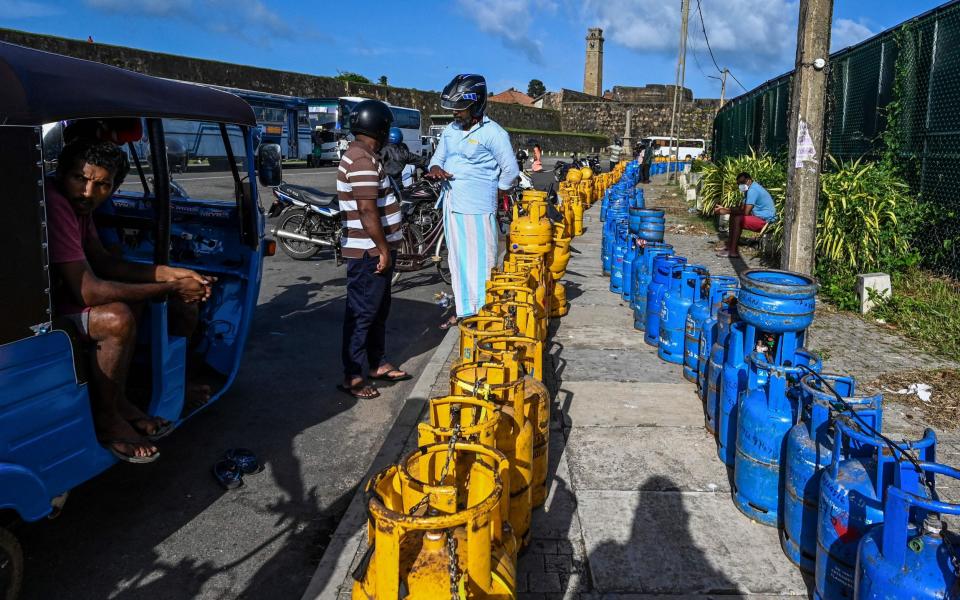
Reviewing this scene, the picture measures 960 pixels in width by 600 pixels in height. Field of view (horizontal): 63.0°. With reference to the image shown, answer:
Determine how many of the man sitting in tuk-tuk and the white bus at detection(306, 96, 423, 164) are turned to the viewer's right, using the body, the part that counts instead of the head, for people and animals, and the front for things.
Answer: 1

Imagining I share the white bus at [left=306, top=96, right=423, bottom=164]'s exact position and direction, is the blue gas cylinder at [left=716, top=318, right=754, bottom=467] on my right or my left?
on my left

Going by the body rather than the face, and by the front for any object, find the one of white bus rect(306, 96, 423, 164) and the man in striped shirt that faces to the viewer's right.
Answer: the man in striped shirt

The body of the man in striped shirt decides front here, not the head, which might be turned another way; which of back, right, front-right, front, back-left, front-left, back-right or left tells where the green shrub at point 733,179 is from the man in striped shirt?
front-left

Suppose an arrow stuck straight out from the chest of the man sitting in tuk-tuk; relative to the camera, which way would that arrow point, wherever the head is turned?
to the viewer's right

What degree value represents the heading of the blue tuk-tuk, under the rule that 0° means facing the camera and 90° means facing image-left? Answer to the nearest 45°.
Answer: approximately 225°

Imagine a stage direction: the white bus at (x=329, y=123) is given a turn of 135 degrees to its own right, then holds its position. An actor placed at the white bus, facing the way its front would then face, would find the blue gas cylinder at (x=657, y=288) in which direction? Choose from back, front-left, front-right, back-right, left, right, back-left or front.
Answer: back

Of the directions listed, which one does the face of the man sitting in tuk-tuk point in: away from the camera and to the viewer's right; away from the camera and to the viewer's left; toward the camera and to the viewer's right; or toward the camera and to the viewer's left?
toward the camera and to the viewer's right

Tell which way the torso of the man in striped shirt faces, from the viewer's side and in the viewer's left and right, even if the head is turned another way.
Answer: facing to the right of the viewer
